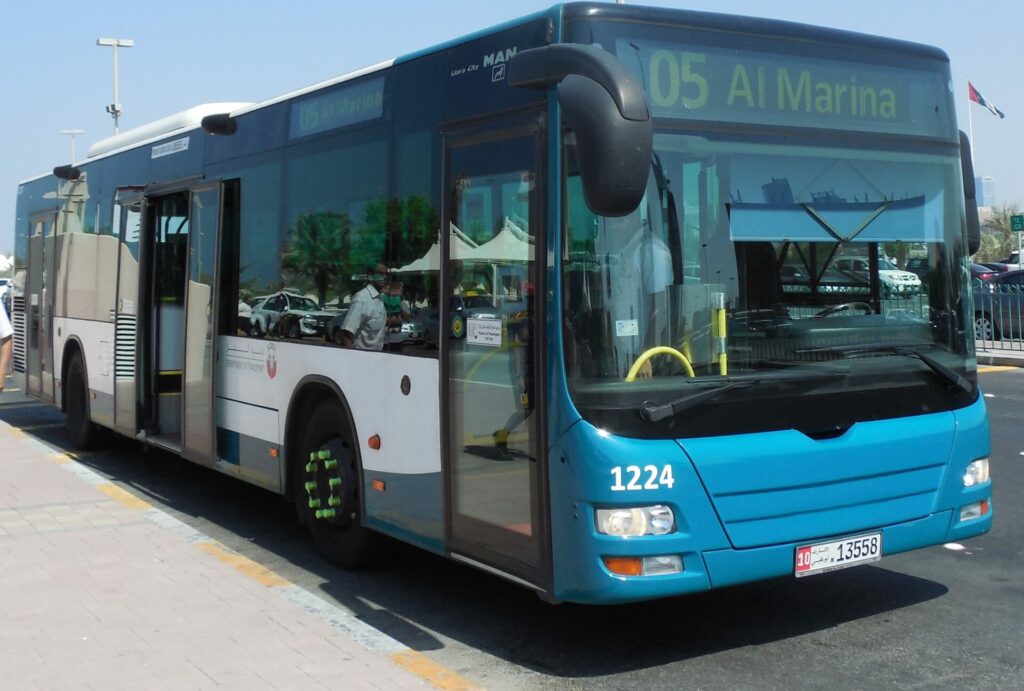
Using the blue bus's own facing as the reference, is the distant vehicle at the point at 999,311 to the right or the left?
on its left

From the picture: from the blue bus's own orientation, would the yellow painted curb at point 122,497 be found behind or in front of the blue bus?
behind

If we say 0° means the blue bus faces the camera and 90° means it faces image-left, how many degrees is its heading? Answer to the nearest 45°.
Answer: approximately 315°

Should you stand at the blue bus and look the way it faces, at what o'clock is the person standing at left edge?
The person standing at left edge is roughly at 6 o'clock from the blue bus.
